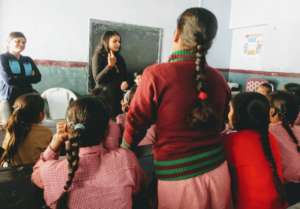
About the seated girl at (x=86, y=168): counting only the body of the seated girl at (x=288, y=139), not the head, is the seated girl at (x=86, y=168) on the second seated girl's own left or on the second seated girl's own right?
on the second seated girl's own left

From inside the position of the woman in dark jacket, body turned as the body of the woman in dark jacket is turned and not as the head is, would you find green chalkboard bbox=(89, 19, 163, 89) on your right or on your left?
on your left

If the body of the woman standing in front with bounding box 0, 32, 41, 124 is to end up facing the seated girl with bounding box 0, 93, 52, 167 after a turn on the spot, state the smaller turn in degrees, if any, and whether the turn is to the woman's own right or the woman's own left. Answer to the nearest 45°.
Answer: approximately 45° to the woman's own right

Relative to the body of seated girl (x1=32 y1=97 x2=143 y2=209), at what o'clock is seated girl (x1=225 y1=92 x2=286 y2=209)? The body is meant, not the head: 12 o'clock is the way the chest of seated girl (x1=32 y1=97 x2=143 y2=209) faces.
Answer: seated girl (x1=225 y1=92 x2=286 y2=209) is roughly at 3 o'clock from seated girl (x1=32 y1=97 x2=143 y2=209).

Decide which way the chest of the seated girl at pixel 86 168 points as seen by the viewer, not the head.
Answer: away from the camera

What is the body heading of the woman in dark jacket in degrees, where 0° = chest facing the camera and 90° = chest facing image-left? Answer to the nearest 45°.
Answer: approximately 315°

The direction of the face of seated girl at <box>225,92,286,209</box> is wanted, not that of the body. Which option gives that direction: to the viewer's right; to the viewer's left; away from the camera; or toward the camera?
away from the camera

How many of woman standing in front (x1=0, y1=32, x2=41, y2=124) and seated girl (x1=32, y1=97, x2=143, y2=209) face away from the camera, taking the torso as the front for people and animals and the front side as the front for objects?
1

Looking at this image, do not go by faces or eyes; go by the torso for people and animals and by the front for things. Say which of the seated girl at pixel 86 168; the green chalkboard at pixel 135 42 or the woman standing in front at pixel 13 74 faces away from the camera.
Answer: the seated girl

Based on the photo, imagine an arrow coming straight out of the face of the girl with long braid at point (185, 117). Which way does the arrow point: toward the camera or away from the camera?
away from the camera

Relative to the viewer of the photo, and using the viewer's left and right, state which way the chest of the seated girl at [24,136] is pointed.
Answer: facing away from the viewer and to the right of the viewer

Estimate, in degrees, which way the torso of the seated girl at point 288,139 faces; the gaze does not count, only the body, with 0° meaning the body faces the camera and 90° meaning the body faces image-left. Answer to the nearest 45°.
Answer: approximately 135°

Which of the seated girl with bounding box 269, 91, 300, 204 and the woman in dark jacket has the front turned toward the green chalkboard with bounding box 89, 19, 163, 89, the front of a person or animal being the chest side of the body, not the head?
the seated girl

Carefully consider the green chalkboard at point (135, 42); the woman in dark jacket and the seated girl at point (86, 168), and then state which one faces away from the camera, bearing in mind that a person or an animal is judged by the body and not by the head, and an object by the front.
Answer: the seated girl

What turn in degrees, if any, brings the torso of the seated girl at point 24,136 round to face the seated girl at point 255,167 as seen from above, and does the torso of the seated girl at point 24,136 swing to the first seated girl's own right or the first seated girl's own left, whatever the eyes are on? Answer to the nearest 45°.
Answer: approximately 90° to the first seated girl's own right

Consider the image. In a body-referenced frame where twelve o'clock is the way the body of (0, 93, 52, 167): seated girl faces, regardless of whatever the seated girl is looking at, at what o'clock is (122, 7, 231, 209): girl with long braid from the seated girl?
The girl with long braid is roughly at 3 o'clock from the seated girl.
